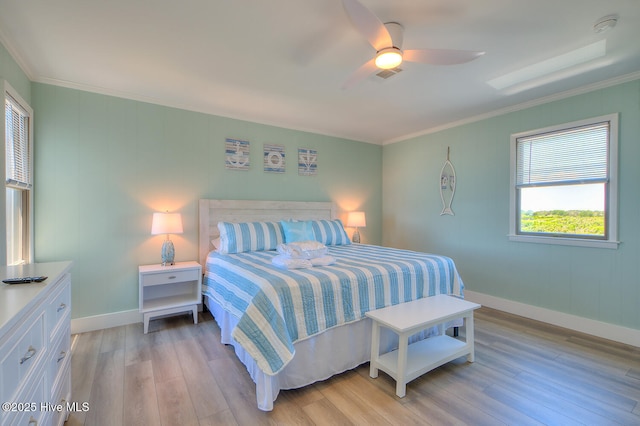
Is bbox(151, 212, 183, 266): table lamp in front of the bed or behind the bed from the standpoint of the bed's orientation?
behind

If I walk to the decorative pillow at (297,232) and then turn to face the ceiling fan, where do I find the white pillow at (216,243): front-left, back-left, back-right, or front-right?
back-right

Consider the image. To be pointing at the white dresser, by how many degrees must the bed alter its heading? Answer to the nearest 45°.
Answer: approximately 90° to its right

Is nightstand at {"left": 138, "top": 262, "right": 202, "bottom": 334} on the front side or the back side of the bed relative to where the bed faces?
on the back side

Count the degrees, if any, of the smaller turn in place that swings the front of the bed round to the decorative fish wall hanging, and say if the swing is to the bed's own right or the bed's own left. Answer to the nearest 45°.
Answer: approximately 90° to the bed's own left

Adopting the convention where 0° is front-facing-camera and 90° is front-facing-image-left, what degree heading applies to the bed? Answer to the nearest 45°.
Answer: approximately 315°
